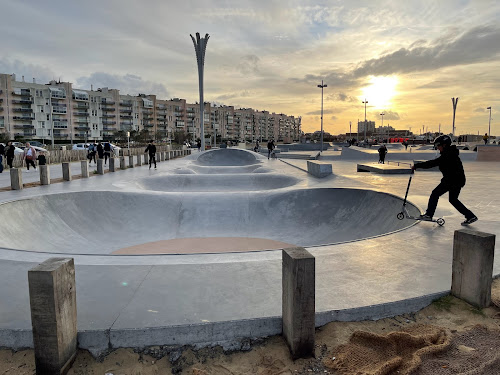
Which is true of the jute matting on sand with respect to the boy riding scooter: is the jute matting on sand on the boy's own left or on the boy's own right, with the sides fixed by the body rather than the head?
on the boy's own left

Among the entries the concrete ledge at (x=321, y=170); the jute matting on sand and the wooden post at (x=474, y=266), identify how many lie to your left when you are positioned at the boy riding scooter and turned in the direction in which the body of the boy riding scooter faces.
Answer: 2

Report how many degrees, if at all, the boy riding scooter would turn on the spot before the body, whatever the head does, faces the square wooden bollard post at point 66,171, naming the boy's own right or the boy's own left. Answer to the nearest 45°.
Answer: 0° — they already face it

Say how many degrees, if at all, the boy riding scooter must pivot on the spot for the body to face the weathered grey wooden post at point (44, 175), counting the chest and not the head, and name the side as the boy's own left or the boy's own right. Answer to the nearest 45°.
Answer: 0° — they already face it

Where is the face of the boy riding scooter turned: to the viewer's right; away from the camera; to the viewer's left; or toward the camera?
to the viewer's left

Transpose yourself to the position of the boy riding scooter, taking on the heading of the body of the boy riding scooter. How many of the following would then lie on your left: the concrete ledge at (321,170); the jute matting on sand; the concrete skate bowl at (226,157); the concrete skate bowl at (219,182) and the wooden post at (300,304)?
2

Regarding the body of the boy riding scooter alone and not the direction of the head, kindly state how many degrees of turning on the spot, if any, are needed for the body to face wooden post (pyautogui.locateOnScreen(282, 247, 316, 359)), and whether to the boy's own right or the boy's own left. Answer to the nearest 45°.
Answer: approximately 90° to the boy's own left

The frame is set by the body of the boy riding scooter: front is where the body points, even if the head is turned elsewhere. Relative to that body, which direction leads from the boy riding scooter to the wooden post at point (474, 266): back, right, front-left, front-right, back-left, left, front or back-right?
left

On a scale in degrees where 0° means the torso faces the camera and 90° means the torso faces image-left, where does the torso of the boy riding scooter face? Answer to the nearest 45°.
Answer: approximately 90°

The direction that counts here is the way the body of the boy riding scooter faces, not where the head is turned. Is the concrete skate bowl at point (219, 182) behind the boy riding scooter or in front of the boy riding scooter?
in front

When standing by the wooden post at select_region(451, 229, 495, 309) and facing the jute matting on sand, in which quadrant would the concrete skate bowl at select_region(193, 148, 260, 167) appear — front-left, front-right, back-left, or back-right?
back-right

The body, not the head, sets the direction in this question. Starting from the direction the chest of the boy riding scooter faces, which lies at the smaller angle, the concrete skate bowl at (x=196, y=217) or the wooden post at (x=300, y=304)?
the concrete skate bowl

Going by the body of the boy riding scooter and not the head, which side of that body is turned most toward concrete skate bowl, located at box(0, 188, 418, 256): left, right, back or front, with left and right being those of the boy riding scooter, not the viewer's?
front

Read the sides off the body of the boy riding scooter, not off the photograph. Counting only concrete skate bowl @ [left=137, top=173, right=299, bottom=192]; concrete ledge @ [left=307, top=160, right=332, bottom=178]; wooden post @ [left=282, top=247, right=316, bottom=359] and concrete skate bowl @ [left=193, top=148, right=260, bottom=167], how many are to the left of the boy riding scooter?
1

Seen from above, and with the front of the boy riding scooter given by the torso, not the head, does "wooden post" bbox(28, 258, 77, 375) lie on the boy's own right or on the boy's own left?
on the boy's own left

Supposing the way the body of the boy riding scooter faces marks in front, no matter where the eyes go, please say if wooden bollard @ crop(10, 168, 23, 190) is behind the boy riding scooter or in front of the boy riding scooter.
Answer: in front
